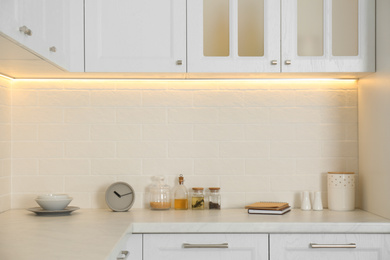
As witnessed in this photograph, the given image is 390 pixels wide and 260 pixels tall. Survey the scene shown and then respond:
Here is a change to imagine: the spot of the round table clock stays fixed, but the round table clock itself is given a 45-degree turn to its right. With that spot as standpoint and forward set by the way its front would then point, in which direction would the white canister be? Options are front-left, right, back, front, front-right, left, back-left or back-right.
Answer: back-left

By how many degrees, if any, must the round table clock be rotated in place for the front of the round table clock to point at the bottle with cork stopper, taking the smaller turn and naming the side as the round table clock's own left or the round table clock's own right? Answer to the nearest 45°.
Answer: approximately 90° to the round table clock's own left

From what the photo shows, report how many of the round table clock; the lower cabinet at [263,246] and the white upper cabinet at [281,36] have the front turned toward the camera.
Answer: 3

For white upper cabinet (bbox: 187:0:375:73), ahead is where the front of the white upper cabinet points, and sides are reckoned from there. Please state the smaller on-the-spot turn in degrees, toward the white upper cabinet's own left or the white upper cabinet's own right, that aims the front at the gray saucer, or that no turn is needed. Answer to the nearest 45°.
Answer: approximately 90° to the white upper cabinet's own right

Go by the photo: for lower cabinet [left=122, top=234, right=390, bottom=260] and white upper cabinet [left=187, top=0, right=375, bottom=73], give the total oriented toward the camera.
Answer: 2

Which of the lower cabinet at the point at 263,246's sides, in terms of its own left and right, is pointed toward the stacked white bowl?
right
